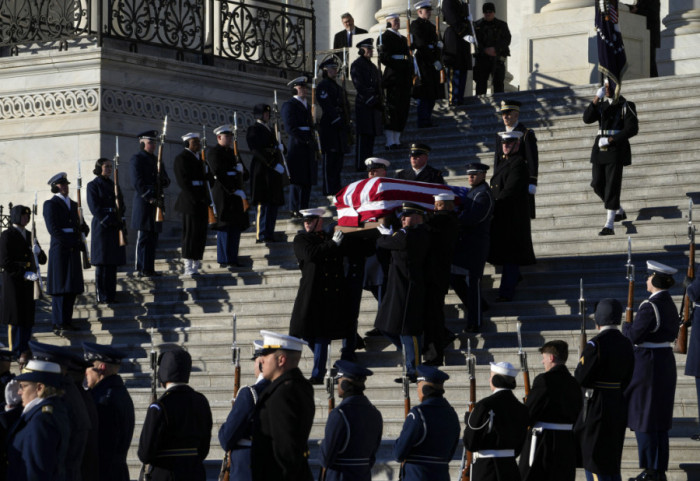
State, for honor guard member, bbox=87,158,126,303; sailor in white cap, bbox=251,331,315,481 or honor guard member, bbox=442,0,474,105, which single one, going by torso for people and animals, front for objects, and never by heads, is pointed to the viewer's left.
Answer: the sailor in white cap

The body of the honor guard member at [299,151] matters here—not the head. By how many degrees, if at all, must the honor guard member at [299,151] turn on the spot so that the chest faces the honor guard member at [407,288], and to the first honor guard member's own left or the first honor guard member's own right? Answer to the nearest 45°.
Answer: approximately 45° to the first honor guard member's own right

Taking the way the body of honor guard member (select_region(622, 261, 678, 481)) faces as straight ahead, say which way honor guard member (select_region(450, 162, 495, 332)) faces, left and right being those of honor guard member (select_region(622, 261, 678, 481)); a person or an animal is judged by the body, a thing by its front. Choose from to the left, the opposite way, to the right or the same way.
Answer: to the left

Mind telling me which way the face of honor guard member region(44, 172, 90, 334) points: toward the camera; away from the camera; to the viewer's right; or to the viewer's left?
to the viewer's right

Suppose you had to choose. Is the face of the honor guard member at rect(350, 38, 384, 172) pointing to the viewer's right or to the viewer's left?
to the viewer's right

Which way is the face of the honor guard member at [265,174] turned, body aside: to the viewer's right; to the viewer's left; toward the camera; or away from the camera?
to the viewer's right

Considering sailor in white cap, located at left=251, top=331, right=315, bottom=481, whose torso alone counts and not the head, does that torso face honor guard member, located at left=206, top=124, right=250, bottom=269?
no

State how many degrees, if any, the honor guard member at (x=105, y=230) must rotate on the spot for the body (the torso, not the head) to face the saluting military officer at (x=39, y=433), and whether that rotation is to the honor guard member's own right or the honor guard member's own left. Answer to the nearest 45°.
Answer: approximately 45° to the honor guard member's own right

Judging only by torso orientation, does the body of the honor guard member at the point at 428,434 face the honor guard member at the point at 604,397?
no

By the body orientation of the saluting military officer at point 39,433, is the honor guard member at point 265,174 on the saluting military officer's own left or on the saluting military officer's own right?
on the saluting military officer's own right

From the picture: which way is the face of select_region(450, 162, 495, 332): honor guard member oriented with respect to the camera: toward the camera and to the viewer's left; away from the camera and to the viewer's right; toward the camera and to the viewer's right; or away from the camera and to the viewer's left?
toward the camera and to the viewer's left

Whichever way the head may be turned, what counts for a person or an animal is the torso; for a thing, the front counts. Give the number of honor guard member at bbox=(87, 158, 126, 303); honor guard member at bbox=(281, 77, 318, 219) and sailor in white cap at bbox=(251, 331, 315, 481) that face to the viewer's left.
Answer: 1

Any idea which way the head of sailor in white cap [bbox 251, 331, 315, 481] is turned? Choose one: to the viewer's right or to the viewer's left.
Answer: to the viewer's left

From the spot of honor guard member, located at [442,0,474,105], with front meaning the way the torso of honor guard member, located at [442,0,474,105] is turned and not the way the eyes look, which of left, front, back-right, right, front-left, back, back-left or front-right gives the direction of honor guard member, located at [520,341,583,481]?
front-right

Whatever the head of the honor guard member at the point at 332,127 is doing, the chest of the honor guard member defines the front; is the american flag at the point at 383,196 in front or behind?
in front
